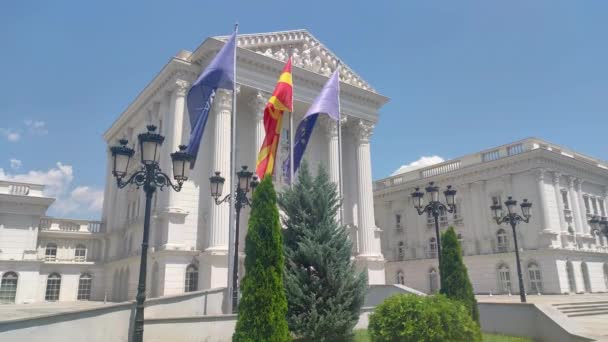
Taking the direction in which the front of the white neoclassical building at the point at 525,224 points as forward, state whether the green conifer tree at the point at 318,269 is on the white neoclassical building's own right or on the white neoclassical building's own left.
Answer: on the white neoclassical building's own right

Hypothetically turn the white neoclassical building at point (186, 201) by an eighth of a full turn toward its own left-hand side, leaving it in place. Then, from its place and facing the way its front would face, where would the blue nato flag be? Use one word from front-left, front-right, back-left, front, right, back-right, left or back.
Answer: right

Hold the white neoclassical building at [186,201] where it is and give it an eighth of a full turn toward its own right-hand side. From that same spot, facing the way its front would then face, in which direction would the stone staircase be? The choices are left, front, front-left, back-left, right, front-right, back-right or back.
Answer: front-left

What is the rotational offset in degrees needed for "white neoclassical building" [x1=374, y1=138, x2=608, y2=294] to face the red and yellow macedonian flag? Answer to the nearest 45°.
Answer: approximately 90° to its right

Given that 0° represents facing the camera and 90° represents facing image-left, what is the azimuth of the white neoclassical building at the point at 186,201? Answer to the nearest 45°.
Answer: approximately 315°

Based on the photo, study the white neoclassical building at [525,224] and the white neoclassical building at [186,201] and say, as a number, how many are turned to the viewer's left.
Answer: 0

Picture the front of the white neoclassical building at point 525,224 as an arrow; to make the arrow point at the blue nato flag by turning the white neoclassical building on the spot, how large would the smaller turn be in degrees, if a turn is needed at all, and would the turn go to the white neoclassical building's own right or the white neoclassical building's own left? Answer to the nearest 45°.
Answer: approximately 90° to the white neoclassical building's own right
